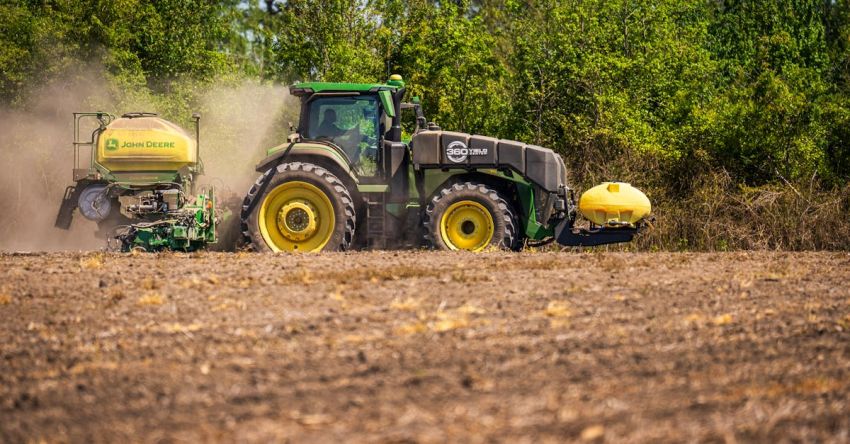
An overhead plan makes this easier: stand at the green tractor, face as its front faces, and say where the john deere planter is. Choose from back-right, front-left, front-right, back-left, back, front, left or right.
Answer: back

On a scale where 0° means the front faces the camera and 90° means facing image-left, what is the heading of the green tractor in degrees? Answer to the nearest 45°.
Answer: approximately 270°
